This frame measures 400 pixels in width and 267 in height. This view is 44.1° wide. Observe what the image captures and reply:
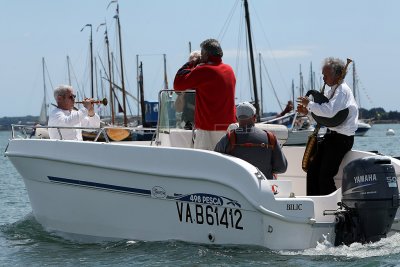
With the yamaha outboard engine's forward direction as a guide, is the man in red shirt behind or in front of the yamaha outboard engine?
in front

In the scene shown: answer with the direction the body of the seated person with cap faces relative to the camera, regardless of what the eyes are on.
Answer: away from the camera

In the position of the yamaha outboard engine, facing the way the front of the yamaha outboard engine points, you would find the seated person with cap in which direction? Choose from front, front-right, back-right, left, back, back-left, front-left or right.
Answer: front-left

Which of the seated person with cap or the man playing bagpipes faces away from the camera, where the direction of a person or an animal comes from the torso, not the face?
the seated person with cap

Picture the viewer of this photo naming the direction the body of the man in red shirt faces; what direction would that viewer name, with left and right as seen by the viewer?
facing away from the viewer and to the left of the viewer

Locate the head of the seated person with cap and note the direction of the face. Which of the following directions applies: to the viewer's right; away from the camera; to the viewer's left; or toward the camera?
away from the camera

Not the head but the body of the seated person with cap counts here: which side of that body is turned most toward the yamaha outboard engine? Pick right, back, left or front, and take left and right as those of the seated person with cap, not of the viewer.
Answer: right
